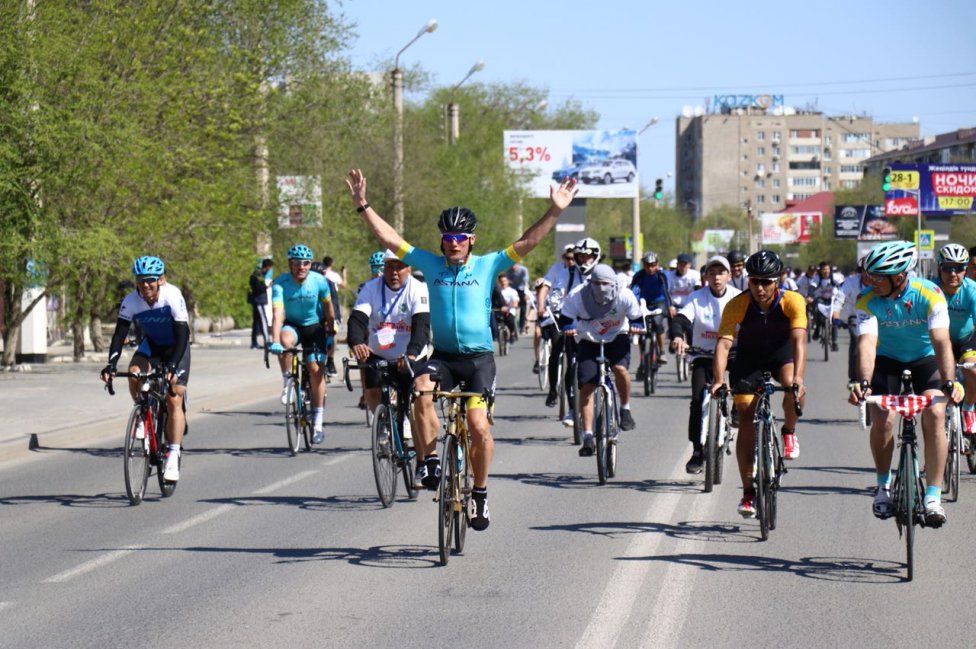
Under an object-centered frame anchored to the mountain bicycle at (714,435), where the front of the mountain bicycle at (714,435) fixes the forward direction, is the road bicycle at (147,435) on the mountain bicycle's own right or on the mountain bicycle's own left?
on the mountain bicycle's own right

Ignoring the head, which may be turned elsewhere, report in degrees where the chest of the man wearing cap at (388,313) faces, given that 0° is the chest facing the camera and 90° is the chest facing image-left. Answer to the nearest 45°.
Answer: approximately 0°

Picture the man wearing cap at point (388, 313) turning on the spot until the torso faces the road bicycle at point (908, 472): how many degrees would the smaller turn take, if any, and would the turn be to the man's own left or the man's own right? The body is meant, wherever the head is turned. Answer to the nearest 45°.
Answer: approximately 45° to the man's own left

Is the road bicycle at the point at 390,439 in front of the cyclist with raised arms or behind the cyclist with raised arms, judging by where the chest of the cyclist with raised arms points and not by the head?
behind

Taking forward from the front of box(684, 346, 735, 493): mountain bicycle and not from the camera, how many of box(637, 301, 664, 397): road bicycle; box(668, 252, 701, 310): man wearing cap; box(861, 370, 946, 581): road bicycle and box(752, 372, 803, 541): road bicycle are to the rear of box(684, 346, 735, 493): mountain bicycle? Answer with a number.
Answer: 2

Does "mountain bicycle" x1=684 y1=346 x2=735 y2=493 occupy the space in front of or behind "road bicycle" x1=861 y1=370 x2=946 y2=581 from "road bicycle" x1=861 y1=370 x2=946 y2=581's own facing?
behind

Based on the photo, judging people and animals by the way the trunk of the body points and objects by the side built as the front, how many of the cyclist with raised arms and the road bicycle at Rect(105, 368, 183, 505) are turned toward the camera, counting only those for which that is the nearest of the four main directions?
2

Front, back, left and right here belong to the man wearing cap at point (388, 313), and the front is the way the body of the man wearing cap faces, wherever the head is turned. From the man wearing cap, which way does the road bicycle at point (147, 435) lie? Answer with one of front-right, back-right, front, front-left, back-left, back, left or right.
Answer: right
